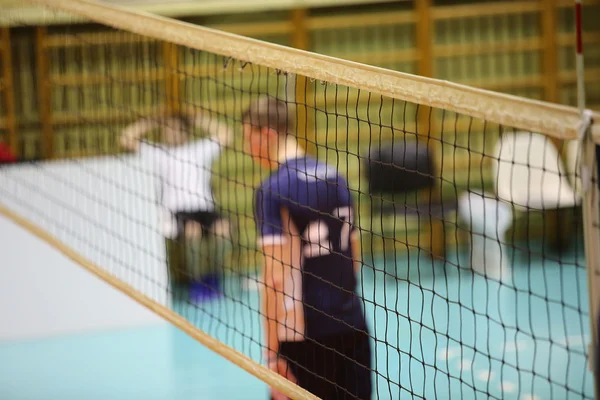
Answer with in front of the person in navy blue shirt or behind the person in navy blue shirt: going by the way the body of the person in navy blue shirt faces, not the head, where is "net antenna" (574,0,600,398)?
behind

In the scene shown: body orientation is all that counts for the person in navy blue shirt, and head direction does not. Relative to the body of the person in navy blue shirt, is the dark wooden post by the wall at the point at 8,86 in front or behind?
in front

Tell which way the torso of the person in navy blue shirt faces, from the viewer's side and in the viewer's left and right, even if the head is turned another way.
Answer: facing away from the viewer and to the left of the viewer

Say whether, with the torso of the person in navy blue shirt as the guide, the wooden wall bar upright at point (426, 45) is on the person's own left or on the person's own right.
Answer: on the person's own right

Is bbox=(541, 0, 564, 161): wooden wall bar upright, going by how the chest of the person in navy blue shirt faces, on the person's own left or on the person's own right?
on the person's own right

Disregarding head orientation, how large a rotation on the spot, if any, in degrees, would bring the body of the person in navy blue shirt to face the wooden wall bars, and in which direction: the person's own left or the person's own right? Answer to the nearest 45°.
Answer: approximately 45° to the person's own right
